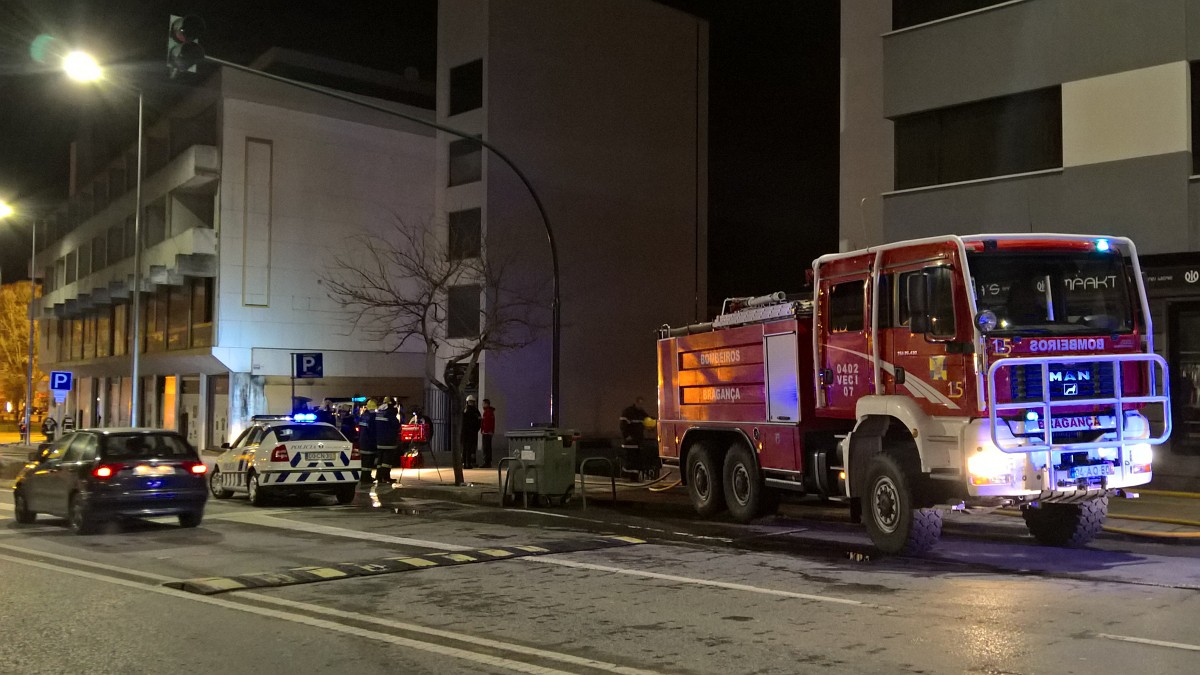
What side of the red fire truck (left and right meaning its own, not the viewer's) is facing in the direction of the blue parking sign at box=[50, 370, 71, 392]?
back

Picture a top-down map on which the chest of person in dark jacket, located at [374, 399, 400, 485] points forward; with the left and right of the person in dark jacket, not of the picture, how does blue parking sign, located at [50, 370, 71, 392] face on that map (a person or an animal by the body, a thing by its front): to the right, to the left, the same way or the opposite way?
the opposite way

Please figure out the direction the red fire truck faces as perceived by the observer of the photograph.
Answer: facing the viewer and to the right of the viewer

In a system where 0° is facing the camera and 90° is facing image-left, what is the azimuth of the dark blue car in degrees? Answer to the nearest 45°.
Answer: approximately 135°

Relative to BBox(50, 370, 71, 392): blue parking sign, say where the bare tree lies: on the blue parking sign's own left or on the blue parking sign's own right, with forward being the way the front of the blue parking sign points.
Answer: on the blue parking sign's own left

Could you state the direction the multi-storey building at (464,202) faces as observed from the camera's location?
facing the viewer and to the left of the viewer

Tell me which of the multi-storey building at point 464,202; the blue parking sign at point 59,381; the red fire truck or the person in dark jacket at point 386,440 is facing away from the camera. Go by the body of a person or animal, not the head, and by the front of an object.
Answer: the person in dark jacket

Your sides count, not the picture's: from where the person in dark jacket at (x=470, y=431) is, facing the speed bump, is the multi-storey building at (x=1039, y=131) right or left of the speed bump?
left

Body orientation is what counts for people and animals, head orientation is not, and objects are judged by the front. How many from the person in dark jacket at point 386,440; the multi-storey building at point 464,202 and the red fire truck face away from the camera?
1

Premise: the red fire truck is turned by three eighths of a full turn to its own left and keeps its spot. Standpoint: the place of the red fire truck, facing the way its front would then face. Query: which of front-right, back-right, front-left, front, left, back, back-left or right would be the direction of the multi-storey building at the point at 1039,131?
front

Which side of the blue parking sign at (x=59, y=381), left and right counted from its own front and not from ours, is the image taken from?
front

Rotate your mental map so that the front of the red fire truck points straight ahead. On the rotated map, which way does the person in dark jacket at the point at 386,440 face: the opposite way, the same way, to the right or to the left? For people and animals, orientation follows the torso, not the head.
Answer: the opposite way
